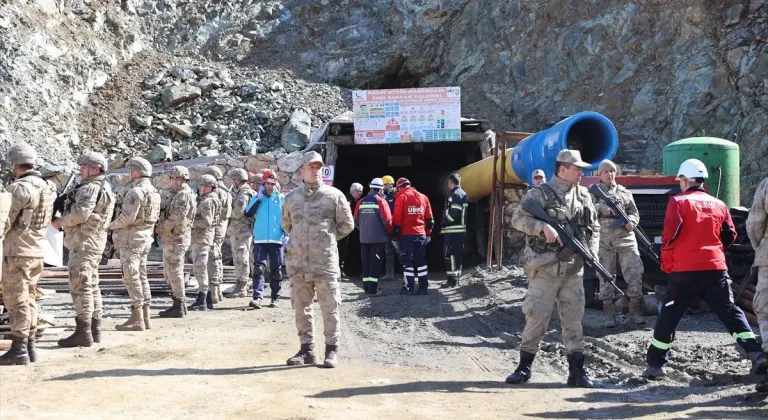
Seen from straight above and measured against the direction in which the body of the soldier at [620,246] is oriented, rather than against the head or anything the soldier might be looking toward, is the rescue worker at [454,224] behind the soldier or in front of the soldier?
behind

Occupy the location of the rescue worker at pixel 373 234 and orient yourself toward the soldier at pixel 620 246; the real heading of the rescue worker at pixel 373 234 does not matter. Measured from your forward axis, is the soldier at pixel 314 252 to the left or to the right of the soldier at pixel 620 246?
right

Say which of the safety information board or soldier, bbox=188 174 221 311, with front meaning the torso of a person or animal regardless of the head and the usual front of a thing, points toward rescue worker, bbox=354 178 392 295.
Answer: the safety information board

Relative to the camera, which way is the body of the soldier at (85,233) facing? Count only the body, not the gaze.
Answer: to the viewer's left

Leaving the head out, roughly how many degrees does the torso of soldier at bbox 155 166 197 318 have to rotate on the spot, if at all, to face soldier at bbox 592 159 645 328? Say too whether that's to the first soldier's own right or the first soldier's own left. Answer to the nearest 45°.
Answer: approximately 135° to the first soldier's own left

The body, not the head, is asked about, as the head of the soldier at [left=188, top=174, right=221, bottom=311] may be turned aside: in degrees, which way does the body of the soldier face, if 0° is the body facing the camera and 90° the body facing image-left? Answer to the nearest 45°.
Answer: approximately 90°

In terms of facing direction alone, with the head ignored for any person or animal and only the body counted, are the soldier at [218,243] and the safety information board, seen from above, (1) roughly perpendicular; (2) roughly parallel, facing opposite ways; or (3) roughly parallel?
roughly perpendicular

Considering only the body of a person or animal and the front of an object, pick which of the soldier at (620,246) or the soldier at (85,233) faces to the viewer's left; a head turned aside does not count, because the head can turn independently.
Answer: the soldier at (85,233)
